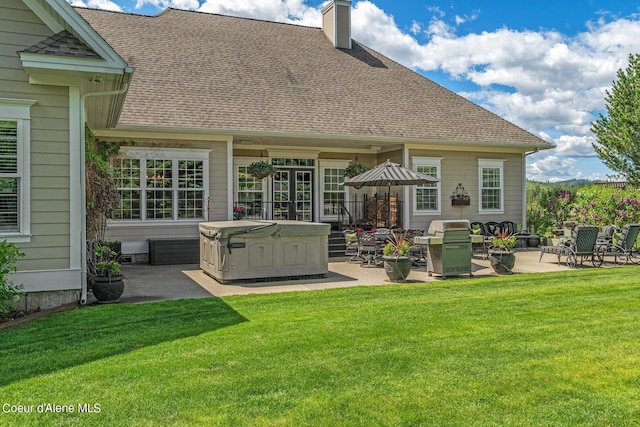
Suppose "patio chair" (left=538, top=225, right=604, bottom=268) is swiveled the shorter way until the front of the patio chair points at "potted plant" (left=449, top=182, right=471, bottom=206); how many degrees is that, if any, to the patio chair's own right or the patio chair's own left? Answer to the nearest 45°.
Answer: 0° — it already faces it

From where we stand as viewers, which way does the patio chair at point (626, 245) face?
facing away from the viewer and to the left of the viewer

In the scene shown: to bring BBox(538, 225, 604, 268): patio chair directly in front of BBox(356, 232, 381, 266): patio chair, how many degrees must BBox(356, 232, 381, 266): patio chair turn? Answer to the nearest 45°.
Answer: approximately 45° to its right

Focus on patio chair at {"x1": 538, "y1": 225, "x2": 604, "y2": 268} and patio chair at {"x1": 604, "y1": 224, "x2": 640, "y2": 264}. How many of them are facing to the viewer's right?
0

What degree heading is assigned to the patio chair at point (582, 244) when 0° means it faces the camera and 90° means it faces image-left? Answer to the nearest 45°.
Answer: approximately 135°

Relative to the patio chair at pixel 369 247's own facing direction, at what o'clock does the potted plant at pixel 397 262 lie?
The potted plant is roughly at 4 o'clock from the patio chair.

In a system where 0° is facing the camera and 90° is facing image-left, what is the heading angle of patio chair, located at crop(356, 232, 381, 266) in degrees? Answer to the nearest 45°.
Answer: approximately 225°

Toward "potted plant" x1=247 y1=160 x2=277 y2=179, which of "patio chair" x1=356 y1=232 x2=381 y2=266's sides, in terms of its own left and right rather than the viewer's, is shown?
left

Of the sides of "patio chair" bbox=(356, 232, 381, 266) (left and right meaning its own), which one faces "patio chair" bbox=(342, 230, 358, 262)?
left
